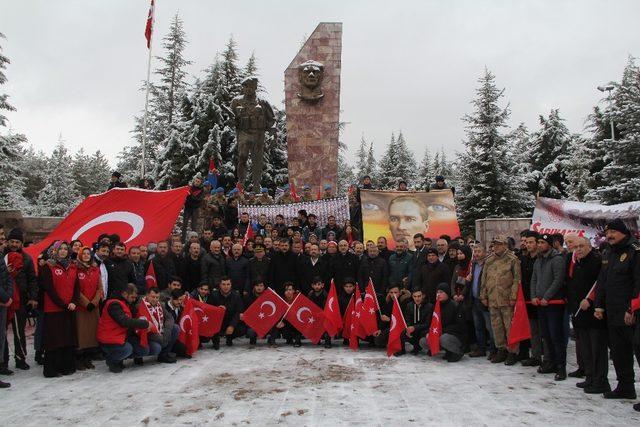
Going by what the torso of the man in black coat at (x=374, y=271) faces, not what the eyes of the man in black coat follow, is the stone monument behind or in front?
behind

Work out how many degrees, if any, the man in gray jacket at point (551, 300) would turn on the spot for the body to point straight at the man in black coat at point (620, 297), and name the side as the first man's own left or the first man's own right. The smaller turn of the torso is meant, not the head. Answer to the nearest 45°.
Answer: approximately 90° to the first man's own left

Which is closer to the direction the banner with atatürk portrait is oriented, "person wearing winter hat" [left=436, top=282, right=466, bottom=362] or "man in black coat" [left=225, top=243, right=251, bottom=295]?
the person wearing winter hat

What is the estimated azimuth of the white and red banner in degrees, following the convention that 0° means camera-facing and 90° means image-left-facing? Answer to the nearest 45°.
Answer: approximately 0°

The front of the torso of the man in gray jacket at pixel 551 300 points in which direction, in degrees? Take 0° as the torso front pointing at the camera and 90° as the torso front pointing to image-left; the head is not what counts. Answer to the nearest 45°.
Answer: approximately 45°

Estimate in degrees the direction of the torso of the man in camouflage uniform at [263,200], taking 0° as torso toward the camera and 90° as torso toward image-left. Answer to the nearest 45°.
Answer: approximately 0°

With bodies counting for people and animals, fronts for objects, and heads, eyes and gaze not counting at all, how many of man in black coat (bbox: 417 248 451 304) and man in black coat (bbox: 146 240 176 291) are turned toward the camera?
2
